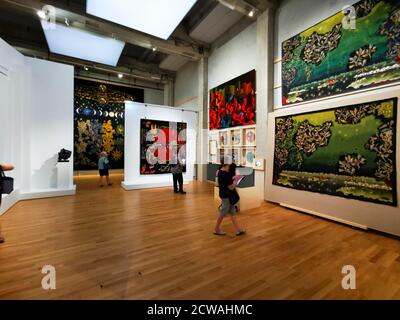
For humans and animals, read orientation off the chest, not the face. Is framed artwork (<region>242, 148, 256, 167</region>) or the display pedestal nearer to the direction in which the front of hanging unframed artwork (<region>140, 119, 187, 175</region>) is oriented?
the framed artwork

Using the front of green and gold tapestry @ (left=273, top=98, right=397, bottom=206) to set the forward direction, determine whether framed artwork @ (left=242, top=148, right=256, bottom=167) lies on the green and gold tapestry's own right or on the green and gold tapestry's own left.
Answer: on the green and gold tapestry's own right

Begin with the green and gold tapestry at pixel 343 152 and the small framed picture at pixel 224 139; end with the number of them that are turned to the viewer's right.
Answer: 0

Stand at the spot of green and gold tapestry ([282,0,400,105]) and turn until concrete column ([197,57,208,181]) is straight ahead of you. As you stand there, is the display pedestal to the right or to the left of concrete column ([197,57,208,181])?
left

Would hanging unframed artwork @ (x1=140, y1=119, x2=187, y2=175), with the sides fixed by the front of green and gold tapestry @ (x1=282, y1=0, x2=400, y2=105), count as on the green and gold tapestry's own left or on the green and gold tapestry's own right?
on the green and gold tapestry's own right

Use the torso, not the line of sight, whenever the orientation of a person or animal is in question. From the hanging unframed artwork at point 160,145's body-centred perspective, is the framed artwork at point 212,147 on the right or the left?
on its left

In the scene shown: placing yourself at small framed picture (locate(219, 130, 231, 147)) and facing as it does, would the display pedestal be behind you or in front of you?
in front

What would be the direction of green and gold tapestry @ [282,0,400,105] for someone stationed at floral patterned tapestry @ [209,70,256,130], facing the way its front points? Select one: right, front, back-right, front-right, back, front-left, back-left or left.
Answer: left

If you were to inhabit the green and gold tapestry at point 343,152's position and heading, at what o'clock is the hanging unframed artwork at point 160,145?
The hanging unframed artwork is roughly at 2 o'clock from the green and gold tapestry.

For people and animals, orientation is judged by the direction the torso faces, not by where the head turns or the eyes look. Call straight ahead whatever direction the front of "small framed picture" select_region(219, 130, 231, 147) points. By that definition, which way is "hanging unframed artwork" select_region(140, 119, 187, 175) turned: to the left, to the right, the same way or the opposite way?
to the left
